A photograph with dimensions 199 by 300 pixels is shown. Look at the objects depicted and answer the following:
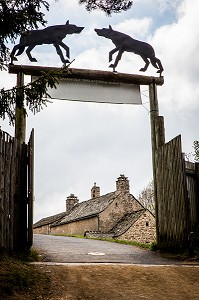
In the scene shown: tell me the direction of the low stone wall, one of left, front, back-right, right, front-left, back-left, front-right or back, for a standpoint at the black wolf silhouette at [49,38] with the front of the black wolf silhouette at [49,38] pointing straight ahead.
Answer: left

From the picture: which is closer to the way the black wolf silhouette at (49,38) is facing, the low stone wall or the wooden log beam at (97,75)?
the wooden log beam

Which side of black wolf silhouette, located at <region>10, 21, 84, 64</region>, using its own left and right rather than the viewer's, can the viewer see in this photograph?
right

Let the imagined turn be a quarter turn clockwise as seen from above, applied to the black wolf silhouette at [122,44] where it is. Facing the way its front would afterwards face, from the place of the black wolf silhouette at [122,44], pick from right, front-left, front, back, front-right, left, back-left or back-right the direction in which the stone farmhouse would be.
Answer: front

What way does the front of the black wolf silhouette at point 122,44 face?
to the viewer's left

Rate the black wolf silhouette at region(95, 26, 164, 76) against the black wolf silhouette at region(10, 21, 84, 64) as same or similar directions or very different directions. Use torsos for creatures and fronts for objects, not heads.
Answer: very different directions

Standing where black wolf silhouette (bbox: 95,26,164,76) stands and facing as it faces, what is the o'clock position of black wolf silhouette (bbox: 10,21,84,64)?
black wolf silhouette (bbox: 10,21,84,64) is roughly at 11 o'clock from black wolf silhouette (bbox: 95,26,164,76).

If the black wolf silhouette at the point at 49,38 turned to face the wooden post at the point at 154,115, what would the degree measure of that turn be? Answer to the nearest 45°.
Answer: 0° — it already faces it

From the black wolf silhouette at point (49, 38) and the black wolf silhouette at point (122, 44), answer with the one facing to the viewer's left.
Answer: the black wolf silhouette at point (122, 44)

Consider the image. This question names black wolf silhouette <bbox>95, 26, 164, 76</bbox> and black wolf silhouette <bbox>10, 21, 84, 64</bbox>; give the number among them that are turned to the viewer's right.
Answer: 1
